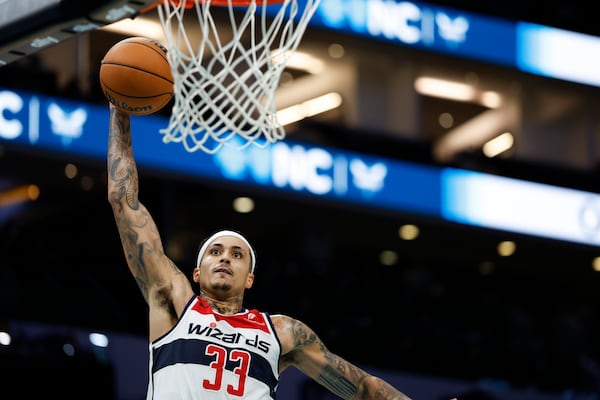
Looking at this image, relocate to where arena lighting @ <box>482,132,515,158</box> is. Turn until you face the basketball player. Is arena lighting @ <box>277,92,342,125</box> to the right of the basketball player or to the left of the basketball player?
right

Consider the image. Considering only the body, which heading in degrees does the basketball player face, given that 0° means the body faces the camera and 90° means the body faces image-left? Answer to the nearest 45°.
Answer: approximately 0°

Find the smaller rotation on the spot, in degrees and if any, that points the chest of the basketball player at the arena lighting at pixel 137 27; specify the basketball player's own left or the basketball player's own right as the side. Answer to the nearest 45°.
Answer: approximately 180°

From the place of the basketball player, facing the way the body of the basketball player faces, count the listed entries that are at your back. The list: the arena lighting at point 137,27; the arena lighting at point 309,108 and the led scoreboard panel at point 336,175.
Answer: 3

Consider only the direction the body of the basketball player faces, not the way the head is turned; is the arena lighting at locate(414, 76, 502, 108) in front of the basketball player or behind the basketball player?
behind

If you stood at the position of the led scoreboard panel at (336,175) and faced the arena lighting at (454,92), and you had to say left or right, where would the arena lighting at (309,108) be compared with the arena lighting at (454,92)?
left

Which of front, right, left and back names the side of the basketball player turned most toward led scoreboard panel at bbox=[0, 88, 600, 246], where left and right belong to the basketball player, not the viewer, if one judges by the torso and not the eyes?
back
